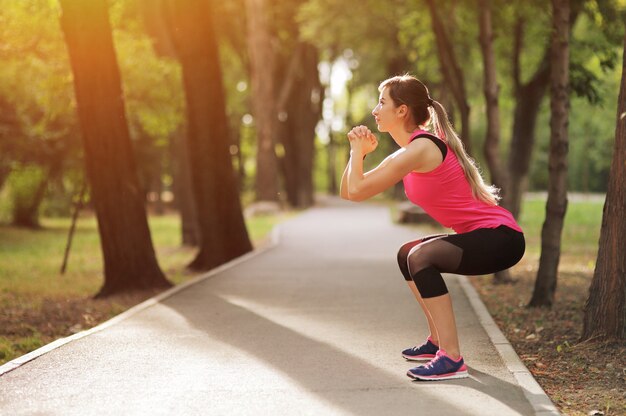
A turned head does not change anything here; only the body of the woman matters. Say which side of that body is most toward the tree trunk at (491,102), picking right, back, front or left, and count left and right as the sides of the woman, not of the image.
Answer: right

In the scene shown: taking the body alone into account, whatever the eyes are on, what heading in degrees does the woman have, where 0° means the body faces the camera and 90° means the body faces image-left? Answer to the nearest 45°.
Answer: approximately 90°

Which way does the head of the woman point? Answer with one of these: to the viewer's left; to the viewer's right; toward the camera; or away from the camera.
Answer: to the viewer's left

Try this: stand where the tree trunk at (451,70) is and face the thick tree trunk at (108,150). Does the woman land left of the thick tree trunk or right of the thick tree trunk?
left

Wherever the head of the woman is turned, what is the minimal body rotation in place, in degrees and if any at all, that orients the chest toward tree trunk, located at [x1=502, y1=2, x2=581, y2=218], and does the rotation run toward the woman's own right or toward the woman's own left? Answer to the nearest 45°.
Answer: approximately 90° to the woman's own right

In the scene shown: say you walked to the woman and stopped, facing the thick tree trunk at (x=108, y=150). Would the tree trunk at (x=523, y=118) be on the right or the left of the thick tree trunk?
right

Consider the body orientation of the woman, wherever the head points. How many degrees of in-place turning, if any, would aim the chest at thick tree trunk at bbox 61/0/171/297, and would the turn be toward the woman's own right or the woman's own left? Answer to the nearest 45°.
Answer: approximately 45° to the woman's own right

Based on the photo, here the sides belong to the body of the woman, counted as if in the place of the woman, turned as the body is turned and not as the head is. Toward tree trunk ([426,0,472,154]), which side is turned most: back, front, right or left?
right

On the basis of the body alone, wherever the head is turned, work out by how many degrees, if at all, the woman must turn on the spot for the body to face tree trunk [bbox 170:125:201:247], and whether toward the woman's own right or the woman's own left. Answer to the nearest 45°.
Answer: approximately 90° to the woman's own right

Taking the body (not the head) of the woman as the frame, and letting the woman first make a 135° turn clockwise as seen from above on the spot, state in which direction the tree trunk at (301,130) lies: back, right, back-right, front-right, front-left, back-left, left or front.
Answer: front-left

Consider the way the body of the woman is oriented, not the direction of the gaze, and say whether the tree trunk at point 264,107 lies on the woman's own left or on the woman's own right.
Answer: on the woman's own right
